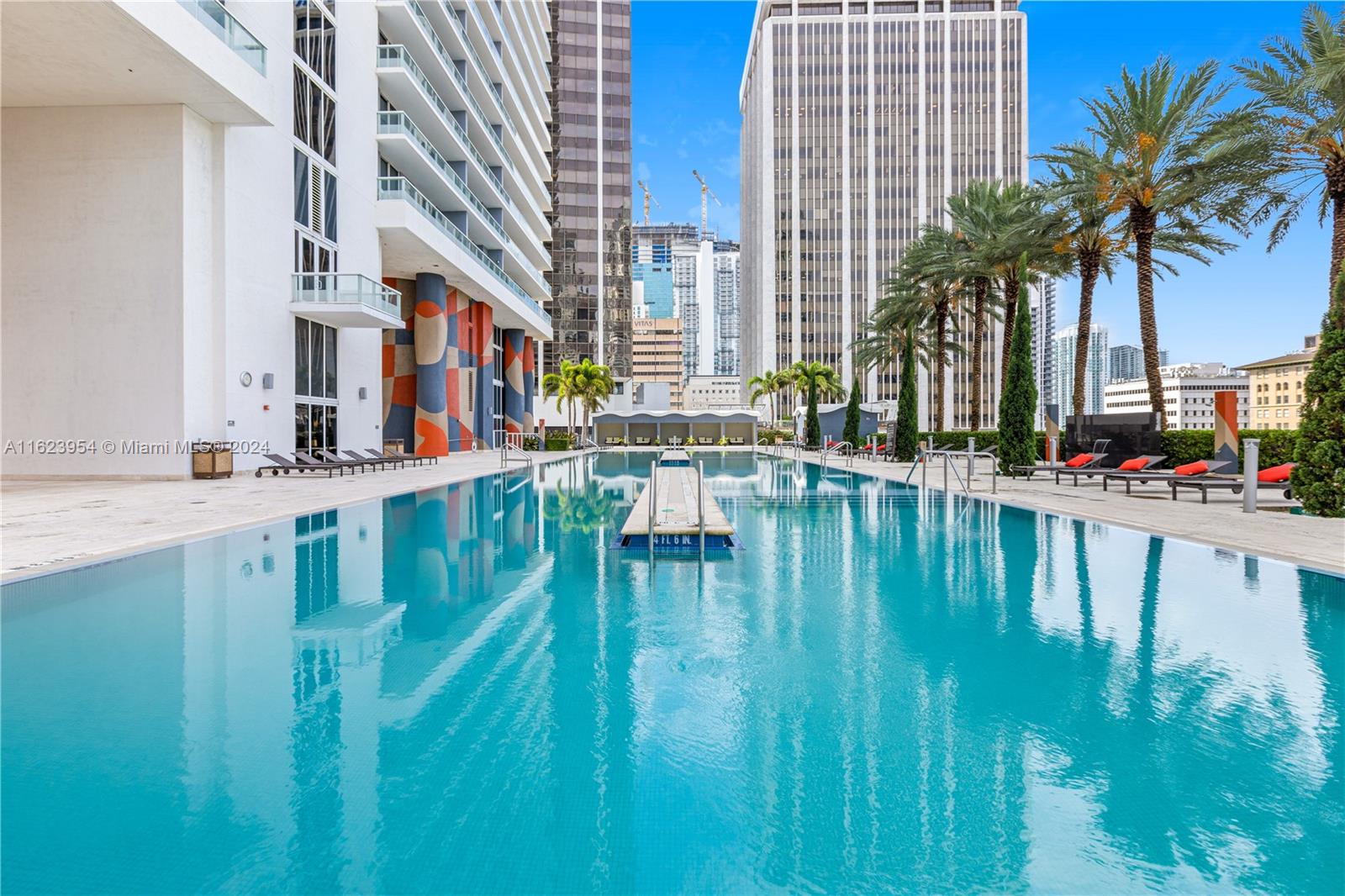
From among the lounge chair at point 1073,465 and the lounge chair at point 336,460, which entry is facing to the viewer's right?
the lounge chair at point 336,460

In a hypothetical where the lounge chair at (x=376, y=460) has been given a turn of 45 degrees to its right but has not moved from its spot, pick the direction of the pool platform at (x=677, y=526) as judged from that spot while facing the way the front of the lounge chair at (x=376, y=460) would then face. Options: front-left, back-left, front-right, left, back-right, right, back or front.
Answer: front-right

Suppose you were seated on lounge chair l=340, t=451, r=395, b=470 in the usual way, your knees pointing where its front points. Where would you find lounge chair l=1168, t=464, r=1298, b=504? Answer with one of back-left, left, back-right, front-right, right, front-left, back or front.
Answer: front-right

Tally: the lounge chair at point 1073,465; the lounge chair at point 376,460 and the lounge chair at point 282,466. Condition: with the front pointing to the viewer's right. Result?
2

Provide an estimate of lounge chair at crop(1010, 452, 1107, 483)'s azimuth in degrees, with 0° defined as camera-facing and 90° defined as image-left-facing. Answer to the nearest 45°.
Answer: approximately 90°

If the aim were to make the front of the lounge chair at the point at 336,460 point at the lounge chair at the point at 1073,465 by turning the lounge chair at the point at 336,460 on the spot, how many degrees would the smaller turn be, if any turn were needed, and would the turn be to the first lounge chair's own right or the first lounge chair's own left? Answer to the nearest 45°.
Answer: approximately 45° to the first lounge chair's own right

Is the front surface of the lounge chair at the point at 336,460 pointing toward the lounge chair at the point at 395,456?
no

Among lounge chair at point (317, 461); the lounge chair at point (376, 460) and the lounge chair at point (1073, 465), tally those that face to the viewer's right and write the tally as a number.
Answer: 2

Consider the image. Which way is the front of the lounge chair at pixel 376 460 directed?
to the viewer's right

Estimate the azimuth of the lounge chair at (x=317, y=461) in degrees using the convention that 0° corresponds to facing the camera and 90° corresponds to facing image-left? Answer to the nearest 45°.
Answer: approximately 270°

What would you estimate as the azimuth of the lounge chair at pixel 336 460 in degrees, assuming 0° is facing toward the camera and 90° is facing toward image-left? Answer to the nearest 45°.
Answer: approximately 270°

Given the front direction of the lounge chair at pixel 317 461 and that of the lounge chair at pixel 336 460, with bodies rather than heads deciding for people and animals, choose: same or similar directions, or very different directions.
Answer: same or similar directions

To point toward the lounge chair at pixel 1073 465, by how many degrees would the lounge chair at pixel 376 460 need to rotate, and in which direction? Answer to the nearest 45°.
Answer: approximately 45° to its right

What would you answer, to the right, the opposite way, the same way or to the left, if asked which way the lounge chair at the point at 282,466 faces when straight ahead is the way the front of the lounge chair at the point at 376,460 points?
the same way

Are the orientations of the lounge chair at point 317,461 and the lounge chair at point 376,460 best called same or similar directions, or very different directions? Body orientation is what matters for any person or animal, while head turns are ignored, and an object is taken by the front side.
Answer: same or similar directions

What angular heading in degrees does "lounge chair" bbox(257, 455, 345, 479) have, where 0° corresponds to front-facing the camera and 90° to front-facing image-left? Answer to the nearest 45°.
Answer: approximately 270°

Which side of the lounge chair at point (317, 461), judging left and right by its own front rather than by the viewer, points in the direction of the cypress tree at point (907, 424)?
front
